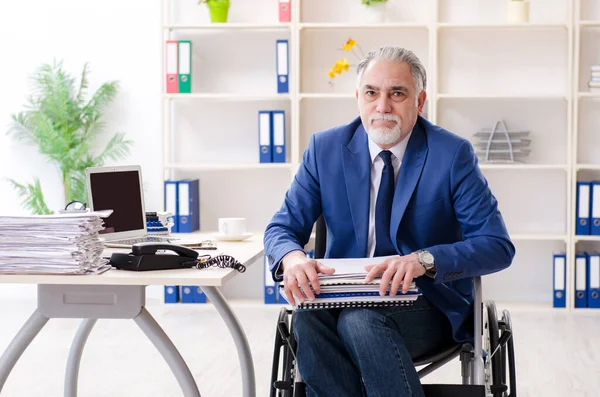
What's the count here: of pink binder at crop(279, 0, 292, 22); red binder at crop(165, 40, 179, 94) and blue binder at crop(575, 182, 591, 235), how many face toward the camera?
3

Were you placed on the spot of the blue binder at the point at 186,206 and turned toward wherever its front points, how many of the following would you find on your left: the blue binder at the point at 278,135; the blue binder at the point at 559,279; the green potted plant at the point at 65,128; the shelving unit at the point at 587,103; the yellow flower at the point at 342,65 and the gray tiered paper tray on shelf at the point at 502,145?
5

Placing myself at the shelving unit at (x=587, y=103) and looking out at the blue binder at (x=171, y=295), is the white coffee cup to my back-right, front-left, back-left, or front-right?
front-left

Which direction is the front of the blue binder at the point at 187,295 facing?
toward the camera

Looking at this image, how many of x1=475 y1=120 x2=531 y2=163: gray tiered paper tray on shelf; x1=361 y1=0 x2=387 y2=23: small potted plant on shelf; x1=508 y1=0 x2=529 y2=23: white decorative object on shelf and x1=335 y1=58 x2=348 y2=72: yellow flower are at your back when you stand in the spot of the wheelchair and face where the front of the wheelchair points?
4

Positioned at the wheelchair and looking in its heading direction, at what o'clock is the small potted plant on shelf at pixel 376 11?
The small potted plant on shelf is roughly at 6 o'clock from the wheelchair.

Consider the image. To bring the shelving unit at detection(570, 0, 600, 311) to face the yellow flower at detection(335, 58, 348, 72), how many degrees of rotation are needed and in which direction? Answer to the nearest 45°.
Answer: approximately 90° to its right

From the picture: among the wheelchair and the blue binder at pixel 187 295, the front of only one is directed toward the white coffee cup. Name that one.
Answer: the blue binder

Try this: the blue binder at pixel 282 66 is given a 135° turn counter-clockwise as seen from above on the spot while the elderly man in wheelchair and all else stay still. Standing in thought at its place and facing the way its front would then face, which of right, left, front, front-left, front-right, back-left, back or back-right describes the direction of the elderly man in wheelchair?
back-right

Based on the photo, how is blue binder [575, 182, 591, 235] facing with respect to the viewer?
toward the camera

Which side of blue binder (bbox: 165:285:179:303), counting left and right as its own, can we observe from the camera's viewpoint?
front

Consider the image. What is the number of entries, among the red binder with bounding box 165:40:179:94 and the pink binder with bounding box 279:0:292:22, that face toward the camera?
2

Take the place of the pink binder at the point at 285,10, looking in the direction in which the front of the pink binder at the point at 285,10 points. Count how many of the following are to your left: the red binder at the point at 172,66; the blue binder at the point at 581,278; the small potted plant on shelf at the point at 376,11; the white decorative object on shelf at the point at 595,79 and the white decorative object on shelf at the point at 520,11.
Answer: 4

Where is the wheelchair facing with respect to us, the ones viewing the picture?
facing the viewer
